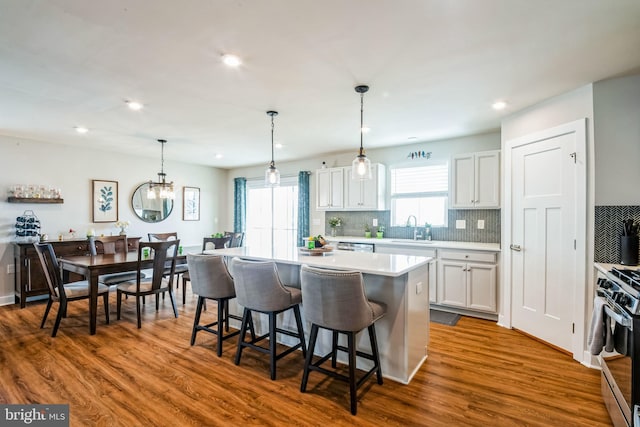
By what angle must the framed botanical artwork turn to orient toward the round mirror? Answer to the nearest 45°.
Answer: approximately 45° to its left

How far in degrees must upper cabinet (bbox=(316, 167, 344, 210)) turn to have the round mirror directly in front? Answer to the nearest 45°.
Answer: approximately 45° to its right

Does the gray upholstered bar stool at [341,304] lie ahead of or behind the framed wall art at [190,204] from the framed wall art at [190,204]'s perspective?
ahead

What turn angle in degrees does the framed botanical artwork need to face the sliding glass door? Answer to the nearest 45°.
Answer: approximately 45° to its left

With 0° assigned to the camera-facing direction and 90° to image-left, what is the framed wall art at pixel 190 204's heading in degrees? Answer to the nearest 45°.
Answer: approximately 315°

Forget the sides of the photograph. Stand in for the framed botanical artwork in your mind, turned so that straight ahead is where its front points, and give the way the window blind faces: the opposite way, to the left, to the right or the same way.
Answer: to the right

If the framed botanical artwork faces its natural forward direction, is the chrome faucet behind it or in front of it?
in front

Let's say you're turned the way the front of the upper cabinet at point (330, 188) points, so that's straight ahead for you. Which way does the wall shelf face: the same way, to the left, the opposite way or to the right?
to the left

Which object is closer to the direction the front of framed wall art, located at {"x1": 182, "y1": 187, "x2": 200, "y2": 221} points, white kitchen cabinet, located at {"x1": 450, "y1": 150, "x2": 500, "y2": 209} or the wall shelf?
the white kitchen cabinet

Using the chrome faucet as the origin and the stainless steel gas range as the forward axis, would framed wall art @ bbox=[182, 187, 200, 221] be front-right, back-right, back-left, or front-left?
back-right
